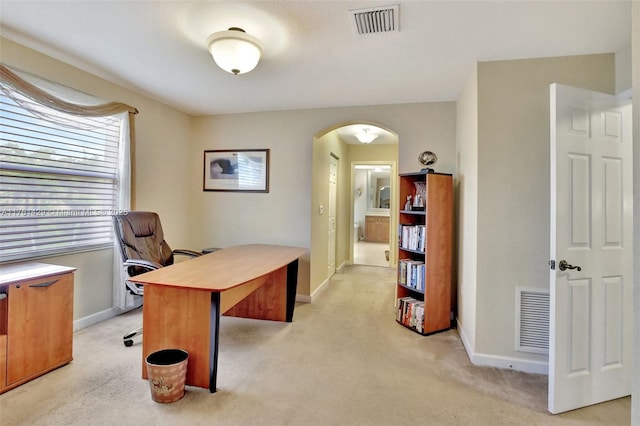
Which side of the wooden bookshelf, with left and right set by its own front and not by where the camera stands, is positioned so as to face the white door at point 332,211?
right

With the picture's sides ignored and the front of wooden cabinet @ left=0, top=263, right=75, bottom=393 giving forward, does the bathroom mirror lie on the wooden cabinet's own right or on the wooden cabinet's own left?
on the wooden cabinet's own left

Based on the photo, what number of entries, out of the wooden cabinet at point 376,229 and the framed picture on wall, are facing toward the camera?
2

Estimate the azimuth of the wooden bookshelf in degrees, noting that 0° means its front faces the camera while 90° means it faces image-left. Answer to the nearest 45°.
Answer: approximately 45°

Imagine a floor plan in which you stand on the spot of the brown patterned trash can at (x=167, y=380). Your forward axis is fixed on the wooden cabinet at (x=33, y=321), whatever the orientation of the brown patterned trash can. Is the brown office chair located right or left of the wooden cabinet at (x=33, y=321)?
right

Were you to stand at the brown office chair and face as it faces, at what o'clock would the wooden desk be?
The wooden desk is roughly at 1 o'clock from the brown office chair.

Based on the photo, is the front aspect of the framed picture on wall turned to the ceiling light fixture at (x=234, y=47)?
yes

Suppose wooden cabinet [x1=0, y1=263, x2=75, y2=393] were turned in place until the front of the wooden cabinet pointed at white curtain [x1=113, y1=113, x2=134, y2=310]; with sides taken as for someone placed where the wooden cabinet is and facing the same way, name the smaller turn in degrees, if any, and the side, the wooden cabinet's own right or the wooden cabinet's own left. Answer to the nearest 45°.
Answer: approximately 90° to the wooden cabinet's own left

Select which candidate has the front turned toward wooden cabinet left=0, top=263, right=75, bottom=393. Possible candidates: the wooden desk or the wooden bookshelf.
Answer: the wooden bookshelf

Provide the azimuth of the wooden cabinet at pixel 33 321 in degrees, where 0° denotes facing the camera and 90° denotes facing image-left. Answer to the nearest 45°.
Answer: approximately 315°
